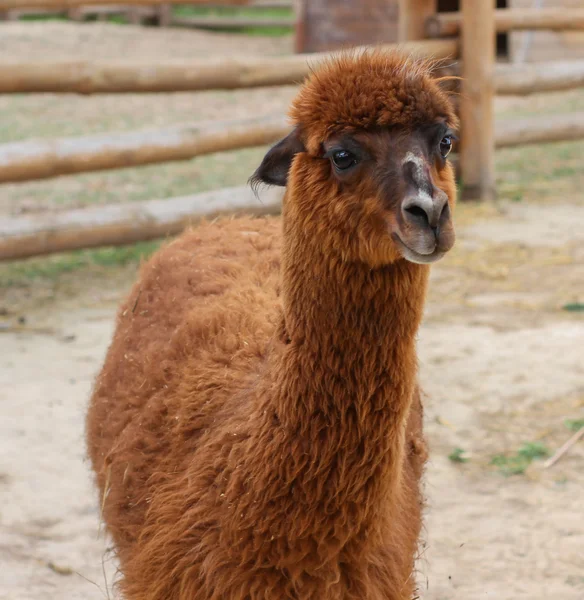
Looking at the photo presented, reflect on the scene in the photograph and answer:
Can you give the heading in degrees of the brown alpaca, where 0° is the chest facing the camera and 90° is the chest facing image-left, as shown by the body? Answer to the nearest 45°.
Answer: approximately 315°

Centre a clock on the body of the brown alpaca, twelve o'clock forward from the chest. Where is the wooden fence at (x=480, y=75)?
The wooden fence is roughly at 8 o'clock from the brown alpaca.

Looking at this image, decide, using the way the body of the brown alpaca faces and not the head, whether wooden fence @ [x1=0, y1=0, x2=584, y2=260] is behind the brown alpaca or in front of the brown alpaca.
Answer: behind
